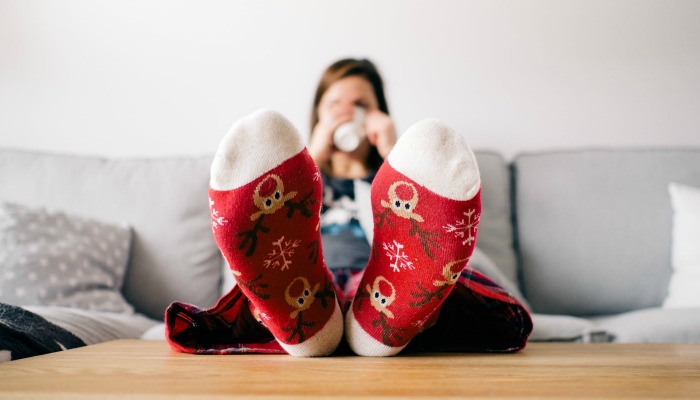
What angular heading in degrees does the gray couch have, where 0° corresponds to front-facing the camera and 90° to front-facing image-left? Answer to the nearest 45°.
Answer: approximately 0°

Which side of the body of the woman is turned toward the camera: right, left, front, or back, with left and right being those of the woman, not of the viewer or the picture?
front

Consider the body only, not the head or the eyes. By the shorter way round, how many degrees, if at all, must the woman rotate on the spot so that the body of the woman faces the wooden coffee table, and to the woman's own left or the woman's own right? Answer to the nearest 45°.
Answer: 0° — they already face it
